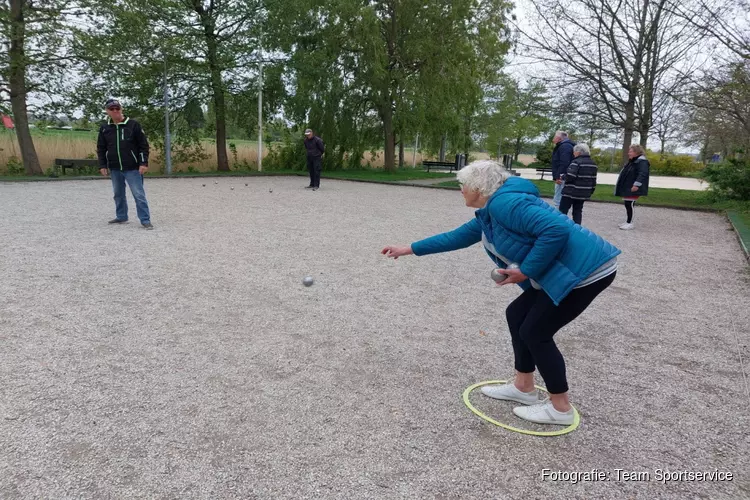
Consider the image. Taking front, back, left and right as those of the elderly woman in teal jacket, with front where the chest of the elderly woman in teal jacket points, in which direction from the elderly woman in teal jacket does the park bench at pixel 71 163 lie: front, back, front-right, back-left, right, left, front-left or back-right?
front-right

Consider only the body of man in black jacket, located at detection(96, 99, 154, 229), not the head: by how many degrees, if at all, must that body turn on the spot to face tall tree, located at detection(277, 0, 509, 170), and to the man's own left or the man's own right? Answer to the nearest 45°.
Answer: approximately 135° to the man's own left

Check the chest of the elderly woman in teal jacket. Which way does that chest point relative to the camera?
to the viewer's left

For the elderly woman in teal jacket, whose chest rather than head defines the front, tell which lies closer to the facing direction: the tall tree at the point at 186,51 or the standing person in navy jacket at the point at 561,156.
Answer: the tall tree

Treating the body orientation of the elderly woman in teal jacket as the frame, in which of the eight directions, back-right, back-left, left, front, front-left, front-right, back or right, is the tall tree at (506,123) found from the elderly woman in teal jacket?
right

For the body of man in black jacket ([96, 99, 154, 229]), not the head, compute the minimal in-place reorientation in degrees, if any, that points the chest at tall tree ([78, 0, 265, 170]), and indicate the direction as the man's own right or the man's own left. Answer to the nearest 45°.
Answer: approximately 180°

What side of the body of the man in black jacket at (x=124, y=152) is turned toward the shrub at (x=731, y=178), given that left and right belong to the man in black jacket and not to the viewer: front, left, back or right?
left

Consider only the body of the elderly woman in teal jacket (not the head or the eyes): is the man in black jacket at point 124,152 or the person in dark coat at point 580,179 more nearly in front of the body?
the man in black jacket

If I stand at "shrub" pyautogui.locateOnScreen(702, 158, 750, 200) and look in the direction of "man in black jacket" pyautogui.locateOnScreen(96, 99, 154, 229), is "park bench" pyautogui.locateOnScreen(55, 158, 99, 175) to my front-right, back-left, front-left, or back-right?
front-right

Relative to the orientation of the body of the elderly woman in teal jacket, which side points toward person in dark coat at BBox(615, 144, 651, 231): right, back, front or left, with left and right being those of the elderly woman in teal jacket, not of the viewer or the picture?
right

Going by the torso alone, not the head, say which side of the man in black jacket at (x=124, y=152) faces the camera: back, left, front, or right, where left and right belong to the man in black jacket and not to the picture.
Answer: front

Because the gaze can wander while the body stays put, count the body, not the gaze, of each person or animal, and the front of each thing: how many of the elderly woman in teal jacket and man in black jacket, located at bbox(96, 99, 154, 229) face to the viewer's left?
1
